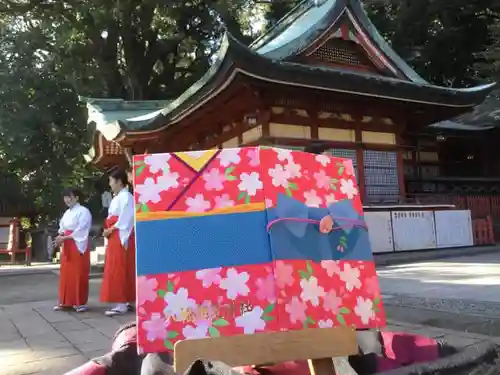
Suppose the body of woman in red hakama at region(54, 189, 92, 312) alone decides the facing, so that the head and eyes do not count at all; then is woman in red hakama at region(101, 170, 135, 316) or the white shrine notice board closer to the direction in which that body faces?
the woman in red hakama

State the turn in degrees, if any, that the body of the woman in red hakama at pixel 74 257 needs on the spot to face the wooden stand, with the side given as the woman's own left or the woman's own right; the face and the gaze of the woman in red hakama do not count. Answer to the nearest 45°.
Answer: approximately 45° to the woman's own left

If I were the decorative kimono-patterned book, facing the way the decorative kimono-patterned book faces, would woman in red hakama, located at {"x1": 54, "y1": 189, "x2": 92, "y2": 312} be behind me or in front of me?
behind

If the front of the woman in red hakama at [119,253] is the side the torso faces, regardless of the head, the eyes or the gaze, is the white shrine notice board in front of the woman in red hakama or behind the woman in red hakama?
behind

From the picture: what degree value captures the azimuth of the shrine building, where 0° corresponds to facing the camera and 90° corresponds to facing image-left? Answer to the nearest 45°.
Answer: approximately 45°

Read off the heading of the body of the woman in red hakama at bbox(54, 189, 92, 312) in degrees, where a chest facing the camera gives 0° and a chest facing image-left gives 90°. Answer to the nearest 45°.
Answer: approximately 45°

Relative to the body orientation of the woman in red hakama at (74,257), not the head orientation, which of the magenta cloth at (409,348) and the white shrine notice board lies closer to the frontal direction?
the magenta cloth

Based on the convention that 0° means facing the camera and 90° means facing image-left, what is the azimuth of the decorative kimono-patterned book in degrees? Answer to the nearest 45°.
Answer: approximately 0°
